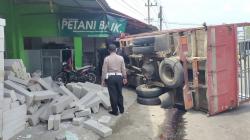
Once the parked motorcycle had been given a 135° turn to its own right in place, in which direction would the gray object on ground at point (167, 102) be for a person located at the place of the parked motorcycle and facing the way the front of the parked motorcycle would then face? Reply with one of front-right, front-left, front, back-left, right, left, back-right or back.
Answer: right

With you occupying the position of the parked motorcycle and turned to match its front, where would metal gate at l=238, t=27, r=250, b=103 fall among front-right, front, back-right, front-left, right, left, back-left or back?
back-left

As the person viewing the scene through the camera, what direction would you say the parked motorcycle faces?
facing to the left of the viewer

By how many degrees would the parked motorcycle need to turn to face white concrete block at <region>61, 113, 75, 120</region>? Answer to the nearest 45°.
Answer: approximately 90° to its left

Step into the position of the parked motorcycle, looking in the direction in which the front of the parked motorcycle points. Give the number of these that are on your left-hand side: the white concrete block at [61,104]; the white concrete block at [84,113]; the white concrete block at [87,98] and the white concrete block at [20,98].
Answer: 4

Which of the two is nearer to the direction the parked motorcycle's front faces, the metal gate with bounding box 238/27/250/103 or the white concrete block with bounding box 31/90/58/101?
the white concrete block

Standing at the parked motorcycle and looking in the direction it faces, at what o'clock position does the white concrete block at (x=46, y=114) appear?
The white concrete block is roughly at 9 o'clock from the parked motorcycle.

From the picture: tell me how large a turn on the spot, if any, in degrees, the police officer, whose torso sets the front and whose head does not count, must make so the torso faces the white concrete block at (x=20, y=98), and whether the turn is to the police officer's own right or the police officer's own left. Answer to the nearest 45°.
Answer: approximately 135° to the police officer's own left

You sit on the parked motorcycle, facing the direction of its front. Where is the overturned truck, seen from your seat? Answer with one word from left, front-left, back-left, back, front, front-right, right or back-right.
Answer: back-left

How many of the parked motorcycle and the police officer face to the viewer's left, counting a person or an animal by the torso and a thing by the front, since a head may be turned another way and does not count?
1
